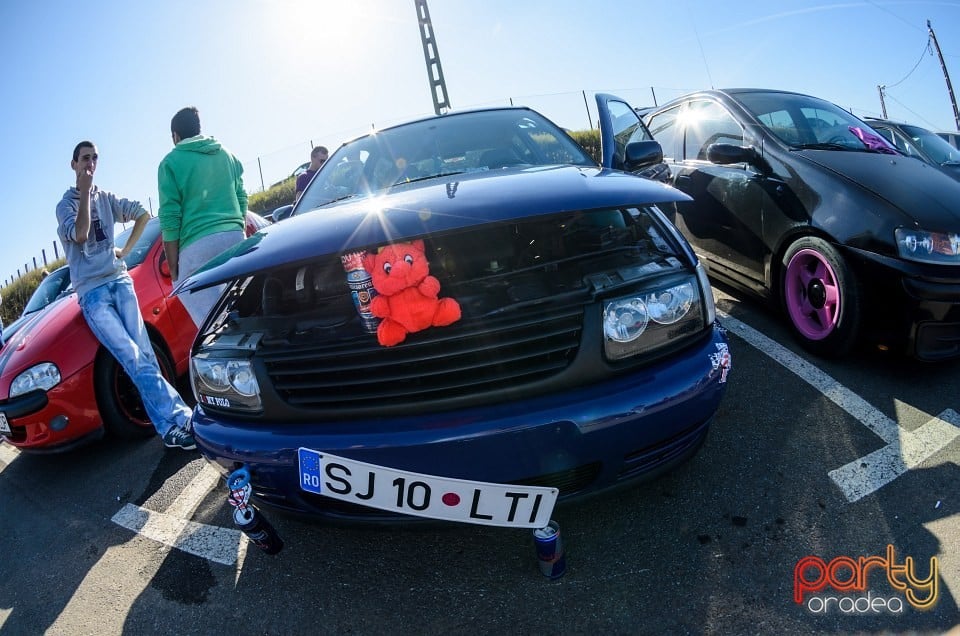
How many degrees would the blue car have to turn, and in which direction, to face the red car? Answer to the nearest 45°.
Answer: approximately 135° to its right

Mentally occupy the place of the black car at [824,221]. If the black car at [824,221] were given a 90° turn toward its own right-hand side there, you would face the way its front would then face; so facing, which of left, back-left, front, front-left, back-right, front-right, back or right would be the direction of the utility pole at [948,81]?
back-right

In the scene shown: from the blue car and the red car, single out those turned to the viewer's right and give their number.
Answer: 0

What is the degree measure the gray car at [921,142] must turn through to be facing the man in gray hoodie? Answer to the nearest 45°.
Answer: approximately 90° to its right

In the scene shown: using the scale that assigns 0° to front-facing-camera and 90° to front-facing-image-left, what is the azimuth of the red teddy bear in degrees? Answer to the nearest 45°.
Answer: approximately 0°

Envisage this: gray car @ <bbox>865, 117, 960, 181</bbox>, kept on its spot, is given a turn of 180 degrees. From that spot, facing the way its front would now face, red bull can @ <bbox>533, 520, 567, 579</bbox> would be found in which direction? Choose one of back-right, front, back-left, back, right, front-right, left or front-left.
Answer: back-left

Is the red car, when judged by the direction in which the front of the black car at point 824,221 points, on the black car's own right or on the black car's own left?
on the black car's own right

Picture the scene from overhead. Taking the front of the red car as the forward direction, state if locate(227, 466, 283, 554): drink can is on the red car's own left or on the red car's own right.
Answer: on the red car's own left

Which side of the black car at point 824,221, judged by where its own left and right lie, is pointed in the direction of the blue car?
right

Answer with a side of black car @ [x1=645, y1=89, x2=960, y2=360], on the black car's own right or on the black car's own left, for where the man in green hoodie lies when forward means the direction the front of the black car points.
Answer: on the black car's own right

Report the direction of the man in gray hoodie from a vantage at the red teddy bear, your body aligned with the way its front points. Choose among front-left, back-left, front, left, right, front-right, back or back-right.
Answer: back-right

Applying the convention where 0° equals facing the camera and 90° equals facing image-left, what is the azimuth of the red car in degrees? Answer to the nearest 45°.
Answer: approximately 45°

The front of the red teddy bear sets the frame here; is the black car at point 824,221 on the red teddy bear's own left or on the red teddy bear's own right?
on the red teddy bear's own left

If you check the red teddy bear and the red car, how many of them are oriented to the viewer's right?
0

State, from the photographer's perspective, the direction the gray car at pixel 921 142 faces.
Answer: facing the viewer and to the right of the viewer
